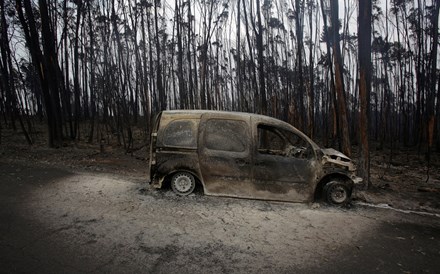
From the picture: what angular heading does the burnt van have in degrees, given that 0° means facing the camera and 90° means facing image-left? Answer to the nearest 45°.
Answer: approximately 270°

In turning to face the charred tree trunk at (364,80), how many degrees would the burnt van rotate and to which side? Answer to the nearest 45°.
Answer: approximately 45° to its left
